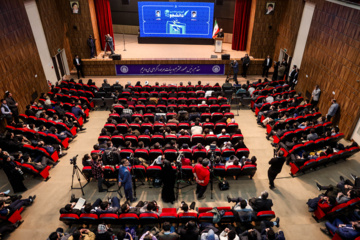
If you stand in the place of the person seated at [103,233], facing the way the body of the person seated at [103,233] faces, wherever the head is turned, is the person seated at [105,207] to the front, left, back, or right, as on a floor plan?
front

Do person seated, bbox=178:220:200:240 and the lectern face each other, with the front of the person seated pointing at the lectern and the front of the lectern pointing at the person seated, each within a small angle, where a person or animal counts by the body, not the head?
yes

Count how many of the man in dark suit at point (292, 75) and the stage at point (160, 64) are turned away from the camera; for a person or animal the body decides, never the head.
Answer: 0

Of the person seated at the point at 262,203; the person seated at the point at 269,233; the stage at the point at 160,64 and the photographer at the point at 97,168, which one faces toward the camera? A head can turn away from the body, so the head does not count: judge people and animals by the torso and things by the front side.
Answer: the stage

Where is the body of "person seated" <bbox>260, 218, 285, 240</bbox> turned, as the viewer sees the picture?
away from the camera

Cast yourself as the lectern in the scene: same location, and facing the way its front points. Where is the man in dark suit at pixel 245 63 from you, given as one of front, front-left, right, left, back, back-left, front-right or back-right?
front-left

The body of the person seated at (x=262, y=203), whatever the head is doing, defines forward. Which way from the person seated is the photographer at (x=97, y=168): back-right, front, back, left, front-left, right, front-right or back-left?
left

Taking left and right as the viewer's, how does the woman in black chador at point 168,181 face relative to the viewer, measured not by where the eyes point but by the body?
facing away from the viewer

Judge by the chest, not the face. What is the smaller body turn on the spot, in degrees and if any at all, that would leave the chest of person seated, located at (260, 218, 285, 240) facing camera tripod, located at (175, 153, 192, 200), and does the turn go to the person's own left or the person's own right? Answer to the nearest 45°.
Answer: approximately 90° to the person's own left

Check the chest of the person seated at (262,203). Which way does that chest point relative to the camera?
away from the camera

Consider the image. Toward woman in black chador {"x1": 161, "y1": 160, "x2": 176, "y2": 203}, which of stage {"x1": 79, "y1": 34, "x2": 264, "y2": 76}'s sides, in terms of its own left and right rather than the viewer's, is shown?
front

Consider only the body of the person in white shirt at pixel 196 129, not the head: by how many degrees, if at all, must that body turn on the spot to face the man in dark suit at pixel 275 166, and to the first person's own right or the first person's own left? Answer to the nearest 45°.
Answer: approximately 135° to the first person's own right

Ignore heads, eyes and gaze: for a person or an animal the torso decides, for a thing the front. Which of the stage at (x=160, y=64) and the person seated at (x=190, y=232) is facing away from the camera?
the person seated

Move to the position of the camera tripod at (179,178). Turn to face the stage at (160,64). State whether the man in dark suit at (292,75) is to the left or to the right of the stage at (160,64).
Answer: right
